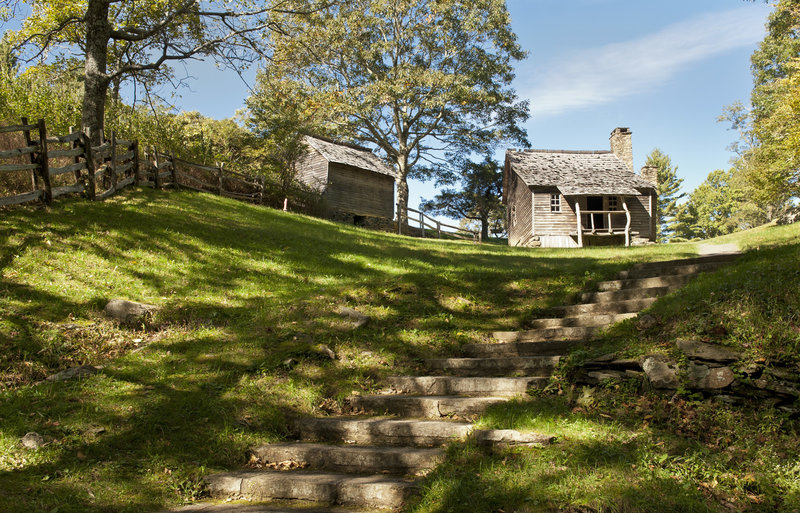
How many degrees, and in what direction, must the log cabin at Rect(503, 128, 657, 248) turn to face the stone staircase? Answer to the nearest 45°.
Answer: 0° — it already faces it

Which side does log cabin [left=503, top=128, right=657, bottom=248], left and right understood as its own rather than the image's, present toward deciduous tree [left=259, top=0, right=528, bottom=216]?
right

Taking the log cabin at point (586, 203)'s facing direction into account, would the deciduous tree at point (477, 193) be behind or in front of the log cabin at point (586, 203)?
behind

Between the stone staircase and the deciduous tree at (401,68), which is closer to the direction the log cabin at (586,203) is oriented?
the stone staircase

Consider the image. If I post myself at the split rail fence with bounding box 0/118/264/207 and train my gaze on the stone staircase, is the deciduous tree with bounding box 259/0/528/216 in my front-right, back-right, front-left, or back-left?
back-left

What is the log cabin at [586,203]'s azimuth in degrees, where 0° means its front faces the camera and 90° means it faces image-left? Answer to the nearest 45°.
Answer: approximately 0°

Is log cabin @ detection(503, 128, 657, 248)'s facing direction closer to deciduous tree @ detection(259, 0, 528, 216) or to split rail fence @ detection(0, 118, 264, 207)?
the split rail fence
